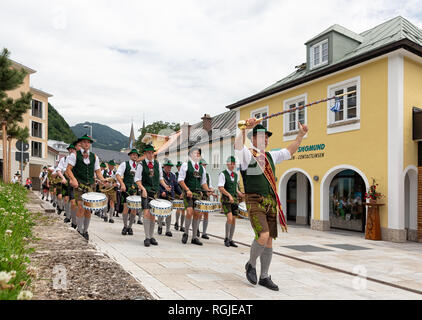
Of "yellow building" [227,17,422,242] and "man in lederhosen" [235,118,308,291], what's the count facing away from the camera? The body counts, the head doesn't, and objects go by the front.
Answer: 0

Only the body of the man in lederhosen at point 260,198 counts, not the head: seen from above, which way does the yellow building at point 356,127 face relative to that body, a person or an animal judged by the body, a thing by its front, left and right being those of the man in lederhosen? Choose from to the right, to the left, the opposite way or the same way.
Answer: to the right

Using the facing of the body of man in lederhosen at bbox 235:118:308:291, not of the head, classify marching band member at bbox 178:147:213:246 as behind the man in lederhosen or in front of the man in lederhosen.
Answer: behind

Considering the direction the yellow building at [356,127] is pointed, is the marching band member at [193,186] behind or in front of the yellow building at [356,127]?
in front

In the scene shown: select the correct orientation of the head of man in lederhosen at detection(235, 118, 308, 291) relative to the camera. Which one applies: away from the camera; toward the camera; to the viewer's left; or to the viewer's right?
toward the camera

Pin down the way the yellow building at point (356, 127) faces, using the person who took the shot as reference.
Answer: facing the viewer and to the left of the viewer

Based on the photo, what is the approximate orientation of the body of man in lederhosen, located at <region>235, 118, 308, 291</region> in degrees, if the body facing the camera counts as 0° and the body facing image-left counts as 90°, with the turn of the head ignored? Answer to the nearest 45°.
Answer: approximately 315°

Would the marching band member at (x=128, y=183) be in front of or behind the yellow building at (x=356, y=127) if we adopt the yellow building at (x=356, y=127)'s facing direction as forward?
in front

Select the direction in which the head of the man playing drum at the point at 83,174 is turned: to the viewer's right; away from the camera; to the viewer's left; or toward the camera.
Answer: toward the camera

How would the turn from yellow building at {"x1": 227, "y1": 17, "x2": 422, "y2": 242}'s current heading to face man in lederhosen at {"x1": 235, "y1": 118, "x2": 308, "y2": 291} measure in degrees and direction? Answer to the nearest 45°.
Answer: approximately 45° to its left

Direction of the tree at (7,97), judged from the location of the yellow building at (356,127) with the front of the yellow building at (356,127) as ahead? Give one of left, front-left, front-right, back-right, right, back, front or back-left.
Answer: front-right
